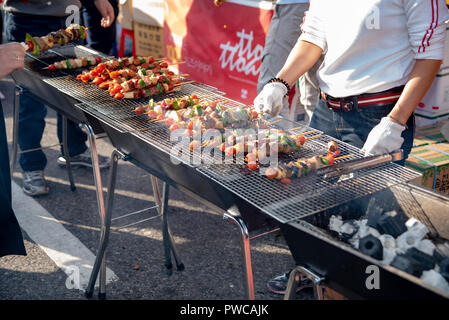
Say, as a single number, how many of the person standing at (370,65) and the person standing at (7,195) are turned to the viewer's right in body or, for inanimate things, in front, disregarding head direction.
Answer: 1

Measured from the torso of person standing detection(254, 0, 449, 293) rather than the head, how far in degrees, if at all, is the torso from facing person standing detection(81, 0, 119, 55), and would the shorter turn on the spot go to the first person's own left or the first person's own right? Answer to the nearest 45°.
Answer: approximately 90° to the first person's own right

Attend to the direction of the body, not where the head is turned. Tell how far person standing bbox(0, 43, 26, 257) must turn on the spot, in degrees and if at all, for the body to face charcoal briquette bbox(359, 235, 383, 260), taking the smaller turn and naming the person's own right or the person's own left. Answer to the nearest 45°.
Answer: approximately 45° to the person's own right

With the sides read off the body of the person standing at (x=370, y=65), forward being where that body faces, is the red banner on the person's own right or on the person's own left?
on the person's own right

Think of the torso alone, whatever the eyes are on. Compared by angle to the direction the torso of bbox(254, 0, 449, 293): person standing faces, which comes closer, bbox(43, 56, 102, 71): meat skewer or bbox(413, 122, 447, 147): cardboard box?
the meat skewer

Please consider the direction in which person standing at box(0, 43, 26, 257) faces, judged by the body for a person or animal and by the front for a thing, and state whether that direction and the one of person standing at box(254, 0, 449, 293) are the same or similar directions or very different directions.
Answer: very different directions

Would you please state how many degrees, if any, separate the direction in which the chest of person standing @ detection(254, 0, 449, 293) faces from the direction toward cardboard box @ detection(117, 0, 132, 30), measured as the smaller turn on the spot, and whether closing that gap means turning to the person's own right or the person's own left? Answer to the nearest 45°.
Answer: approximately 90° to the person's own right

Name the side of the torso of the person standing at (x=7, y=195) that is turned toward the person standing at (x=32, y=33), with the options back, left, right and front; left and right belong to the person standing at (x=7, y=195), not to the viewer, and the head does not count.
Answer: left

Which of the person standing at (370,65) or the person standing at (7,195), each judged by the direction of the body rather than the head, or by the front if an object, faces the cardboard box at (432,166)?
the person standing at (7,195)

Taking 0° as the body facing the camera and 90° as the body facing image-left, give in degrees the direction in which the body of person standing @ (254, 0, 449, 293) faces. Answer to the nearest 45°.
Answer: approximately 45°

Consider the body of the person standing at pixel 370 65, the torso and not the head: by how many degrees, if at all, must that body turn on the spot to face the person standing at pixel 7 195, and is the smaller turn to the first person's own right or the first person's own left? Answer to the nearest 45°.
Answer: approximately 45° to the first person's own right

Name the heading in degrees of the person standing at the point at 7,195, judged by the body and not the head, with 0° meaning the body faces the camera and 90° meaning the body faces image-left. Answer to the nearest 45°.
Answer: approximately 270°
